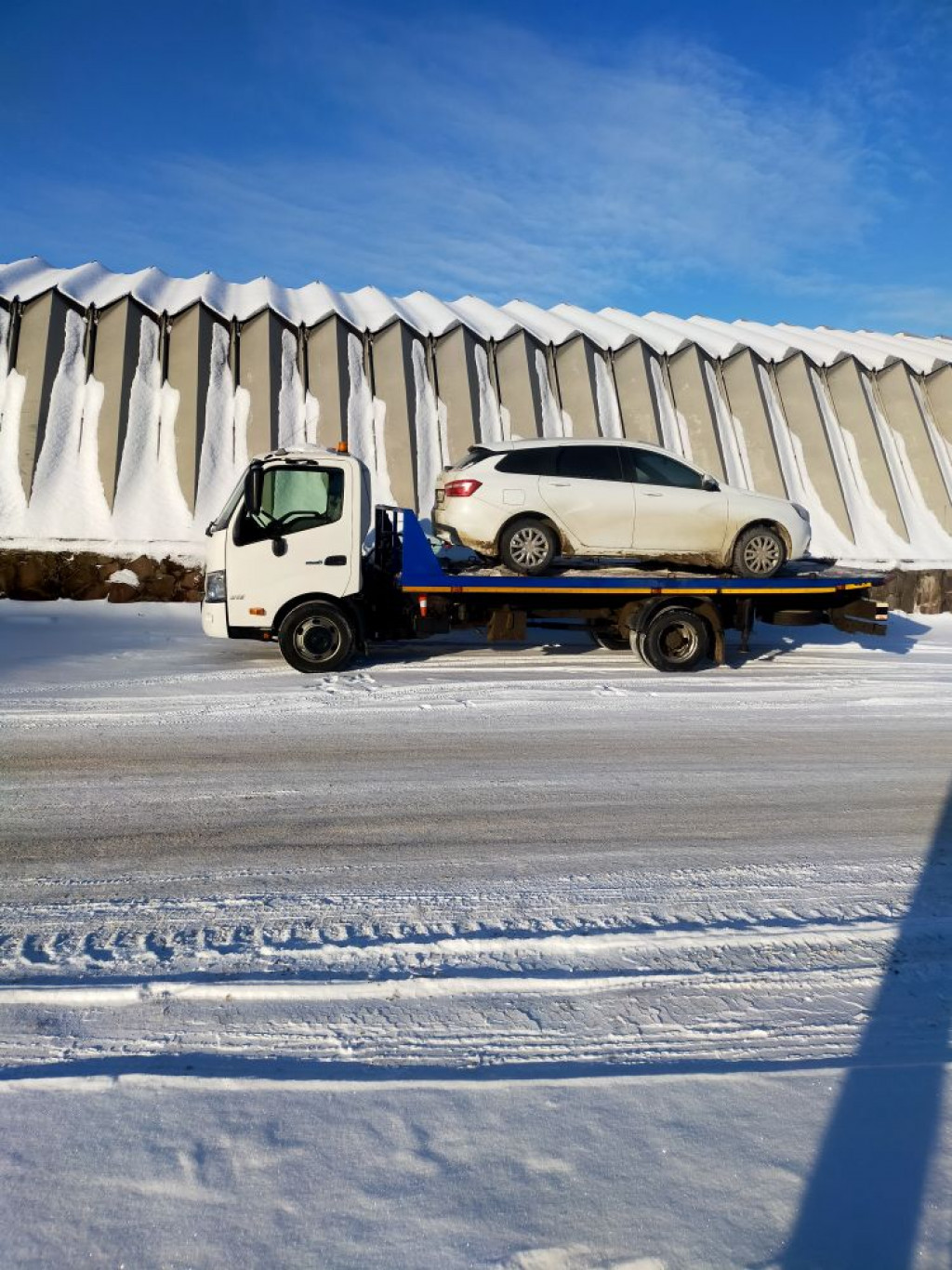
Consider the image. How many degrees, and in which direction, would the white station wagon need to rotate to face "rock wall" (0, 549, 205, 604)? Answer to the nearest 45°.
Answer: approximately 135° to its left

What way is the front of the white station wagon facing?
to the viewer's right

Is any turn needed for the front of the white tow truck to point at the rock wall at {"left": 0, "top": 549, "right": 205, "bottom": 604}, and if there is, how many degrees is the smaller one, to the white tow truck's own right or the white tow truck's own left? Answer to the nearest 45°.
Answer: approximately 45° to the white tow truck's own right

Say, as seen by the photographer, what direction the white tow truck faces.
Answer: facing to the left of the viewer
